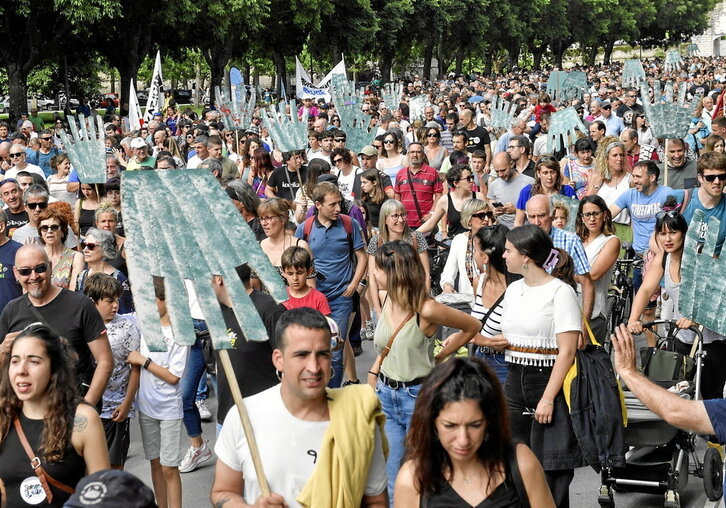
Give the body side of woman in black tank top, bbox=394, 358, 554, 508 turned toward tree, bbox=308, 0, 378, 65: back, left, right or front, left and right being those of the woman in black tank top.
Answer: back

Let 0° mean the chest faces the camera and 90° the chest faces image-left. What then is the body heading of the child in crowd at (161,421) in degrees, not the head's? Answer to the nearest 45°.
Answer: approximately 45°

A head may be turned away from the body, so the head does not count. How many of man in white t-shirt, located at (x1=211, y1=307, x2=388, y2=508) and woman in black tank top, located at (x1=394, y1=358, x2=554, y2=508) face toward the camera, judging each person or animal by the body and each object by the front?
2

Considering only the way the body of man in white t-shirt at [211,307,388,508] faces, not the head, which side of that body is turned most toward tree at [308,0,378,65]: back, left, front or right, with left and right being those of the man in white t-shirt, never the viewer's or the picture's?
back

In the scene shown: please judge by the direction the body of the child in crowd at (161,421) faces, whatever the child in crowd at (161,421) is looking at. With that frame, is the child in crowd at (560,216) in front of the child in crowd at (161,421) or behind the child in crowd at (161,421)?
behind

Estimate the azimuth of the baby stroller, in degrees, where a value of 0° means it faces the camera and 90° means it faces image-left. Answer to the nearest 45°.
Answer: approximately 45°

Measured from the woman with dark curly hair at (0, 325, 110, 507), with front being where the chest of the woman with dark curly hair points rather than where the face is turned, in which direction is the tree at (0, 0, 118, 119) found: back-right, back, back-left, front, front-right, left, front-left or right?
back-right

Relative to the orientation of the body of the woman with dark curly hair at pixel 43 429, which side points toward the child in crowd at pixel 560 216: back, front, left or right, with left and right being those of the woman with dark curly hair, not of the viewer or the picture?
back

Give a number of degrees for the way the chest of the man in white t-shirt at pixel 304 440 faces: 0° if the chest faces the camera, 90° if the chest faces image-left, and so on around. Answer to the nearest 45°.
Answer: approximately 0°
